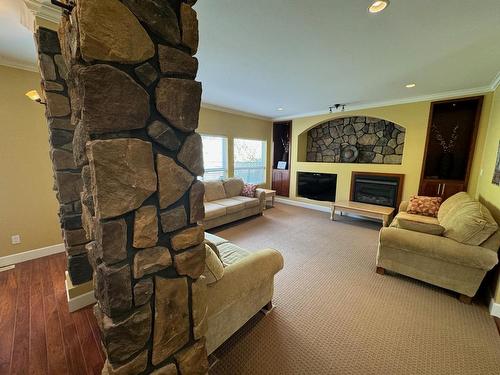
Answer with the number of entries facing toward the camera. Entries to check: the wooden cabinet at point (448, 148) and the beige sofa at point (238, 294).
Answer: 1

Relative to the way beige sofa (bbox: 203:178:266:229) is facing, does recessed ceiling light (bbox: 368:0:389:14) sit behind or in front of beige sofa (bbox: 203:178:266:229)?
in front

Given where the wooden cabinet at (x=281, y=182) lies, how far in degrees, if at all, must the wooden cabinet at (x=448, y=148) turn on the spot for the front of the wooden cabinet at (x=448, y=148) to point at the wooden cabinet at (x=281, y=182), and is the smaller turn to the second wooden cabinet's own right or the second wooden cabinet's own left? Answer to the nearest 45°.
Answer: approximately 90° to the second wooden cabinet's own right

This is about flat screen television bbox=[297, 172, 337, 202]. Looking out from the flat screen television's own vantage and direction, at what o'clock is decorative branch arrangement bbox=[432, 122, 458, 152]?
The decorative branch arrangement is roughly at 8 o'clock from the flat screen television.

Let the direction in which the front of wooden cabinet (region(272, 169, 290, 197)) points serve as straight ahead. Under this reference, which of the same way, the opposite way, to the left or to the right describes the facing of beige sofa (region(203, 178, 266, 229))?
to the left

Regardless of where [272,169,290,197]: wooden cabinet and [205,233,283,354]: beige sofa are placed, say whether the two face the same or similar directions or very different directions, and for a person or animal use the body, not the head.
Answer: very different directions

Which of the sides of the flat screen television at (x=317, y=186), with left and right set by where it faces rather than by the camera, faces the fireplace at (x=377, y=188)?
left

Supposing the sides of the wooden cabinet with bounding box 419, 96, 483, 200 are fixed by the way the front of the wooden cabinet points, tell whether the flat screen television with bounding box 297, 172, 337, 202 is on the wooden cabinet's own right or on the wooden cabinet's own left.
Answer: on the wooden cabinet's own right

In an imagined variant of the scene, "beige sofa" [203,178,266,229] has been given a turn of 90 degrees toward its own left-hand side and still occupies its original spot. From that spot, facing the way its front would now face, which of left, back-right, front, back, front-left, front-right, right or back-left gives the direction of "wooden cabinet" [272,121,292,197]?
front

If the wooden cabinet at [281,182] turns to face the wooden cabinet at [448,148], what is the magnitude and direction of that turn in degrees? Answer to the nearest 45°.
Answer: approximately 90° to its left

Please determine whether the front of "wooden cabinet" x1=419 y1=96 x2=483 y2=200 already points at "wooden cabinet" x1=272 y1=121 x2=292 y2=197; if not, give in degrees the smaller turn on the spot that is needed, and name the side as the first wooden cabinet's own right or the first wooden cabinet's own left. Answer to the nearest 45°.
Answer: approximately 90° to the first wooden cabinet's own right

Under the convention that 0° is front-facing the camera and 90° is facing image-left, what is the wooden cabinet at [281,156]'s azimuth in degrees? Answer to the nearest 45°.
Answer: approximately 45°

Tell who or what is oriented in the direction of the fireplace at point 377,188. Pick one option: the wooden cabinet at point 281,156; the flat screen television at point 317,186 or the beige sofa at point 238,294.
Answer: the beige sofa

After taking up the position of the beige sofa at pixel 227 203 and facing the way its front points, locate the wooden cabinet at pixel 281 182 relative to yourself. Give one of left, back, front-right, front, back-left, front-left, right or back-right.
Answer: left

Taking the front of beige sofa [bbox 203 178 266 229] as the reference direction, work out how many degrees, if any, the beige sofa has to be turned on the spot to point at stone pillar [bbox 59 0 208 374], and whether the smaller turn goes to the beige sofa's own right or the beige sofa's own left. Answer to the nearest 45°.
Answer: approximately 45° to the beige sofa's own right

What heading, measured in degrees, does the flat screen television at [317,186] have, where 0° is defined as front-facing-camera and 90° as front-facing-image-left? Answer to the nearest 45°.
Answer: approximately 45°
